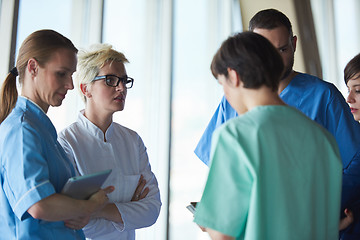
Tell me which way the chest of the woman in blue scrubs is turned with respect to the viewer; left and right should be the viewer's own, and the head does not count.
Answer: facing to the right of the viewer

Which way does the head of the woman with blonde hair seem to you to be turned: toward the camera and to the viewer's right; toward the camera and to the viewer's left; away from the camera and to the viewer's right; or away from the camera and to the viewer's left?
toward the camera and to the viewer's right

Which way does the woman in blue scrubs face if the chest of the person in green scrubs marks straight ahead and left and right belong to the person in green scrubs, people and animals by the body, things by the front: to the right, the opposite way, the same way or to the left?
to the right

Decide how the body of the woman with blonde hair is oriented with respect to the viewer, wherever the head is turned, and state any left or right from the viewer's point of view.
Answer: facing the viewer and to the right of the viewer

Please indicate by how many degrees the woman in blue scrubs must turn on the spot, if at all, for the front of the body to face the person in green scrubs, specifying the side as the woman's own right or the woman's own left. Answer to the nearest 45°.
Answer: approximately 45° to the woman's own right

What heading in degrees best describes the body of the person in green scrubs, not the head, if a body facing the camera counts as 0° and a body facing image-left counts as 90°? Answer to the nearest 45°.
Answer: approximately 135°

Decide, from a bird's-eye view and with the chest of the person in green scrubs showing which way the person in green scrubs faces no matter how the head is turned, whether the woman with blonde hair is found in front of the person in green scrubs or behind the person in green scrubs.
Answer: in front

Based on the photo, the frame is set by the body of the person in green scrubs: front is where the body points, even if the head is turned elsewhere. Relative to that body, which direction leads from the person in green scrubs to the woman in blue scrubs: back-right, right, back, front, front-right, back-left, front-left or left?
front-left

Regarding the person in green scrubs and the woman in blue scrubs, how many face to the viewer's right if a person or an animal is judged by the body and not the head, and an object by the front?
1

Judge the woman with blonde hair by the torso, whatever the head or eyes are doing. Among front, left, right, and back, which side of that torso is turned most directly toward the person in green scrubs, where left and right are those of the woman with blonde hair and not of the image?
front

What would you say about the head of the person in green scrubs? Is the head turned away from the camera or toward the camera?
away from the camera
